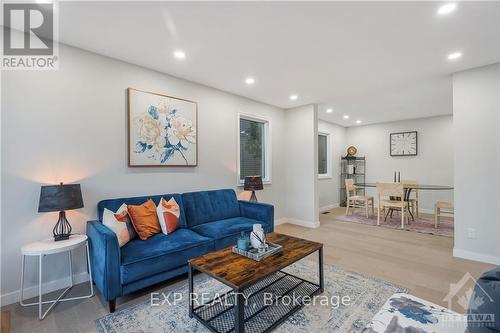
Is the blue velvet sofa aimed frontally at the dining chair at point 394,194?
no

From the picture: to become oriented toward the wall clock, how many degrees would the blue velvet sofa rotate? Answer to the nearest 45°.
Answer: approximately 45° to its left

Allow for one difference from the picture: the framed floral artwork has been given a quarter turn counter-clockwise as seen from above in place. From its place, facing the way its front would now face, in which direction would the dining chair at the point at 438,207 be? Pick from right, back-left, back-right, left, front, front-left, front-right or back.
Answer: front-right

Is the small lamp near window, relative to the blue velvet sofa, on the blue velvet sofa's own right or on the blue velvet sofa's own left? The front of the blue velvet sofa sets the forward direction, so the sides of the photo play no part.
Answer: on the blue velvet sofa's own left

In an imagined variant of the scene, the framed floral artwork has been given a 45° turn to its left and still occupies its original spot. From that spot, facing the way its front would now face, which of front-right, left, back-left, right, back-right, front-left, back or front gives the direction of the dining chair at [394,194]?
front

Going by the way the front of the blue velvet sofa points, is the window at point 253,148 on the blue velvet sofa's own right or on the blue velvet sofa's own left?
on the blue velvet sofa's own left

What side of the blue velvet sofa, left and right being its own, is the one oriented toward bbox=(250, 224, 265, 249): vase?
front

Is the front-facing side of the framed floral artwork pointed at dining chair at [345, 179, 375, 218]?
no

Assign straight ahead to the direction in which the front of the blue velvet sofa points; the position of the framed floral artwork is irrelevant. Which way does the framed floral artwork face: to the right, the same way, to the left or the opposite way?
the same way

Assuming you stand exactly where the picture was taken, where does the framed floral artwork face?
facing the viewer and to the right of the viewer

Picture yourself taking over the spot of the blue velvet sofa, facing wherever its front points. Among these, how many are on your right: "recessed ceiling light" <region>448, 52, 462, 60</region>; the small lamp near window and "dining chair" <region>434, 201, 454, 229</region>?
0

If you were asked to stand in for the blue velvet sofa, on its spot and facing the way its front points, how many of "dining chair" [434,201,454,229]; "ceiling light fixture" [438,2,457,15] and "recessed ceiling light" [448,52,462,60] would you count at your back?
0

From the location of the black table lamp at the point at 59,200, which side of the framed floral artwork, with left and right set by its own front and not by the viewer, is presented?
right

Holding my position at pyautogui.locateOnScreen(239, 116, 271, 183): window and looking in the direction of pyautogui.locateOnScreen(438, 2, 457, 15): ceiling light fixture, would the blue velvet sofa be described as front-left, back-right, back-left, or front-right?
front-right

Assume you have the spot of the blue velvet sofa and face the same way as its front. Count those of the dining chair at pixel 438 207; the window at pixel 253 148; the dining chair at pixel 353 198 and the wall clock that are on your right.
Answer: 0

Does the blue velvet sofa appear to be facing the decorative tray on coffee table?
yes

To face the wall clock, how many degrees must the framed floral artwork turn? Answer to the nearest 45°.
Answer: approximately 45° to its left

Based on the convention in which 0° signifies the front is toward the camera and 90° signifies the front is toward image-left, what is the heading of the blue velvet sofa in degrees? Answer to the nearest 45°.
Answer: approximately 315°

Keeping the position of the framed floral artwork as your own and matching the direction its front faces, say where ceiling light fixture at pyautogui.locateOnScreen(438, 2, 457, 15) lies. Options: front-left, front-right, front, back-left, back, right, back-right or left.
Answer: front

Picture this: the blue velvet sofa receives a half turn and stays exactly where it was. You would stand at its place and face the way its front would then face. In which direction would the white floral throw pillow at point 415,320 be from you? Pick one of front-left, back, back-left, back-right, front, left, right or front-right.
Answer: back

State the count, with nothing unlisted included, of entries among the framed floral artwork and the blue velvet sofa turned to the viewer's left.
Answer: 0
